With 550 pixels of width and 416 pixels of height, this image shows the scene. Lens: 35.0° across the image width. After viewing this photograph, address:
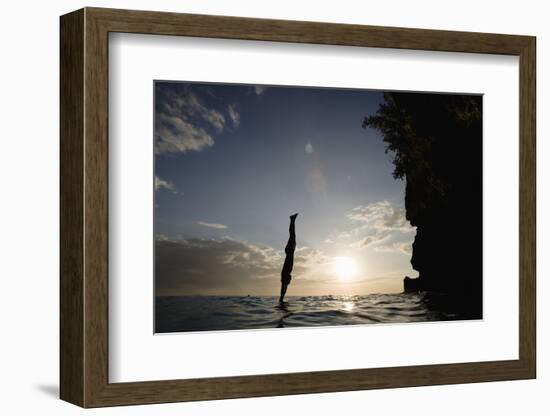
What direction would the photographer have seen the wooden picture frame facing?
facing the viewer and to the right of the viewer
